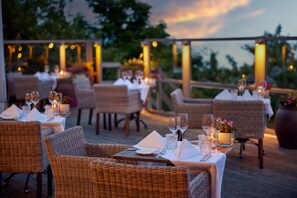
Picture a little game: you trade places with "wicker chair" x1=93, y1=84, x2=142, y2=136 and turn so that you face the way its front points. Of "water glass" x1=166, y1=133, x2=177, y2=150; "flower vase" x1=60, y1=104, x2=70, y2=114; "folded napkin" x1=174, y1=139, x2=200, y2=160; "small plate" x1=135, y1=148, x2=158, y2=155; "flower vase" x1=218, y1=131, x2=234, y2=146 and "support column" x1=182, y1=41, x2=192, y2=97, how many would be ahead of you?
1

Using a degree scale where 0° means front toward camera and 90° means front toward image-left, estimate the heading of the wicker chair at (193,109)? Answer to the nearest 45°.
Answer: approximately 270°

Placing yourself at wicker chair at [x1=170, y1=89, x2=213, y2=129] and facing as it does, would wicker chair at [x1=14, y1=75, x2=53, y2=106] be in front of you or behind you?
behind

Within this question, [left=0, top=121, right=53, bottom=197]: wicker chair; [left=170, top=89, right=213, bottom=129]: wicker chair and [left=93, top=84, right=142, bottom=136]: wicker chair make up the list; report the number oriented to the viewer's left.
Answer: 0

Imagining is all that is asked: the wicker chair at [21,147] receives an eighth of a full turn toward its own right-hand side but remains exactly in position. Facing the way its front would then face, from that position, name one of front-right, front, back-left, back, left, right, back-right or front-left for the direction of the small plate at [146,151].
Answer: front-right

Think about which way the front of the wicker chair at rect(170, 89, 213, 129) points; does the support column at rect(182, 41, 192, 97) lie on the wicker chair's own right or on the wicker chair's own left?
on the wicker chair's own left

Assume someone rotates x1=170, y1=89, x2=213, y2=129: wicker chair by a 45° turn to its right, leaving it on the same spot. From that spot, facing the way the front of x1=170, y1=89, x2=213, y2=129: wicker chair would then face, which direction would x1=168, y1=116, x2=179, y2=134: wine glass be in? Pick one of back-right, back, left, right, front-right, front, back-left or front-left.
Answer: front-right

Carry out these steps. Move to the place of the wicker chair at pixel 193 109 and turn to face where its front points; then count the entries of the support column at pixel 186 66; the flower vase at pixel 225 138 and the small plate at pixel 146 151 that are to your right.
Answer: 2

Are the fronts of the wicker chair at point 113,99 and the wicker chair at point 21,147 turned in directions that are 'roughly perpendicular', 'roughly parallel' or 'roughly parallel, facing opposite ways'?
roughly parallel

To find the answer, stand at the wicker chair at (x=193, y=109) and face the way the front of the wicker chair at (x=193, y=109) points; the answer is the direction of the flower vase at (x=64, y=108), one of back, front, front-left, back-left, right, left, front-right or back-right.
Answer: back-right

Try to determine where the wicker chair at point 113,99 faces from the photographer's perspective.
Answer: facing away from the viewer and to the right of the viewer

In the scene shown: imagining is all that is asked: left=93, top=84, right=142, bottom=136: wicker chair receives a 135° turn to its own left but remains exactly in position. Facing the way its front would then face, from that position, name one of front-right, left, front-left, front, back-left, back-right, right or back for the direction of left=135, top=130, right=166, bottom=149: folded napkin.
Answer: left

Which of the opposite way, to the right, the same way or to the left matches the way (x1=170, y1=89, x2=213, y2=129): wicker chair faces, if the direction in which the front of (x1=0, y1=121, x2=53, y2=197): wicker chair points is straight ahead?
to the right

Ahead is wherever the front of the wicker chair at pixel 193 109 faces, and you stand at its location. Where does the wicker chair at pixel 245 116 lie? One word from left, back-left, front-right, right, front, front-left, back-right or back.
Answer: front-right

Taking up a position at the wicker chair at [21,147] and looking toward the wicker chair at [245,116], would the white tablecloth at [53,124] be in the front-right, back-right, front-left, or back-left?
front-left

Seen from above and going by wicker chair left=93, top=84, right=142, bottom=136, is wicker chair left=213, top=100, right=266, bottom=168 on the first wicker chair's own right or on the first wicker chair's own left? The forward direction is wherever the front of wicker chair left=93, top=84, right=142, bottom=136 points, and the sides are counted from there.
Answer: on the first wicker chair's own right

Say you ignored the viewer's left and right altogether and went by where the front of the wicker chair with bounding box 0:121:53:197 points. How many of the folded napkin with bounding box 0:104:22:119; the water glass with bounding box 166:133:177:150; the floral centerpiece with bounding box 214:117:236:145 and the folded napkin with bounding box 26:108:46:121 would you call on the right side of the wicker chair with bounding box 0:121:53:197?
2

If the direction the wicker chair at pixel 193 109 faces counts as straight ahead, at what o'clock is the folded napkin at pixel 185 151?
The folded napkin is roughly at 3 o'clock from the wicker chair.

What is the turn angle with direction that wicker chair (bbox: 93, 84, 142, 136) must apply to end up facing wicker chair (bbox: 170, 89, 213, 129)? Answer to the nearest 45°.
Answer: approximately 90° to its right

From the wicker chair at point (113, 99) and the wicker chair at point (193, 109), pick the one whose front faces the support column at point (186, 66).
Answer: the wicker chair at point (113, 99)

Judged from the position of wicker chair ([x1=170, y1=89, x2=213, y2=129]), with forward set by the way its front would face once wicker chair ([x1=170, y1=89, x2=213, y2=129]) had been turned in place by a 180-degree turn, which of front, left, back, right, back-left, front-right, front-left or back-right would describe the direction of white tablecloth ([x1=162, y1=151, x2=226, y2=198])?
left

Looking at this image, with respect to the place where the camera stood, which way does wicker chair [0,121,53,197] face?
facing away from the viewer and to the right of the viewer
